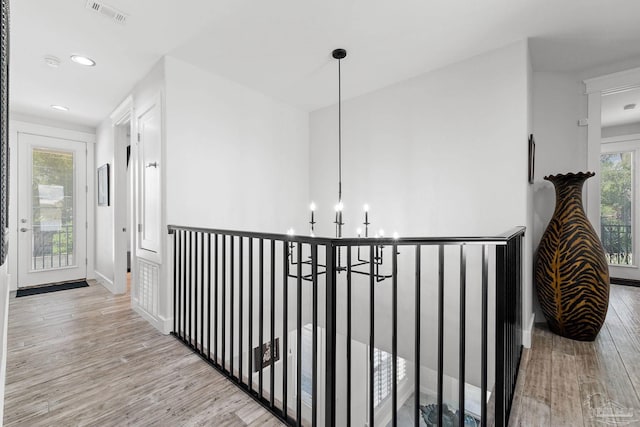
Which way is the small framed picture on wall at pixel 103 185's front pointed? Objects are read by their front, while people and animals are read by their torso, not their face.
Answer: to the viewer's left

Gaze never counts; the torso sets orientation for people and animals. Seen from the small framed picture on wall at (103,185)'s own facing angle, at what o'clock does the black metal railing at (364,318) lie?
The black metal railing is roughly at 8 o'clock from the small framed picture on wall.

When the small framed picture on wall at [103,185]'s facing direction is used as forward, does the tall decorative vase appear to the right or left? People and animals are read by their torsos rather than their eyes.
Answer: on its left

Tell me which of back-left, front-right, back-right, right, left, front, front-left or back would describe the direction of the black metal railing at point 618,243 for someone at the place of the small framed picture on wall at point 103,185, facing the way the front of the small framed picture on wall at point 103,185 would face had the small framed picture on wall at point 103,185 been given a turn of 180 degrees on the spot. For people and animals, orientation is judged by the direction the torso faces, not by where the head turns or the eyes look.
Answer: front-right

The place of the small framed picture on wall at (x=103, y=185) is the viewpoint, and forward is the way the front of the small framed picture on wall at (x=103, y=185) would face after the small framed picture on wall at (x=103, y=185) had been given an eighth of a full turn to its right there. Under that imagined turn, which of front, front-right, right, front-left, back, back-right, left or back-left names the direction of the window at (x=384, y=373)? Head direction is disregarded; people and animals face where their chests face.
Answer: back

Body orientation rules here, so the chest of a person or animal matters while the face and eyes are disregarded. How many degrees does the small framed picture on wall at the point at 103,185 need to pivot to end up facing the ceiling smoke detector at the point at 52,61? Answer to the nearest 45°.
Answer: approximately 90° to its left

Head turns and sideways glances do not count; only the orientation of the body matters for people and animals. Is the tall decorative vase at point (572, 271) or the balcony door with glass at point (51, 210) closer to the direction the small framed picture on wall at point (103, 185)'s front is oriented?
the balcony door with glass

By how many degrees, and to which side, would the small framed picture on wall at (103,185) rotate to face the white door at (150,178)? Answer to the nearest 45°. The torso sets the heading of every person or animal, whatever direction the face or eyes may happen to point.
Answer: approximately 90° to its left
